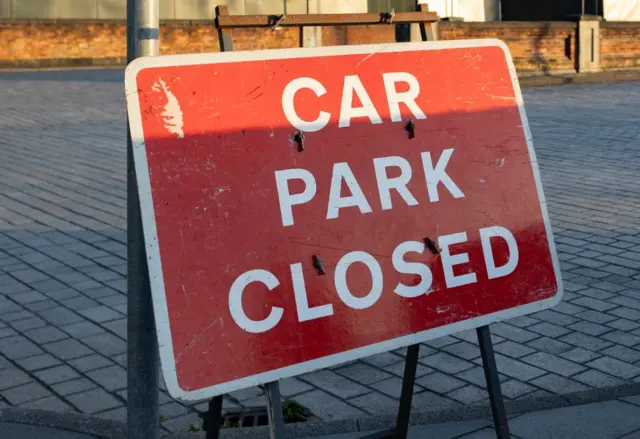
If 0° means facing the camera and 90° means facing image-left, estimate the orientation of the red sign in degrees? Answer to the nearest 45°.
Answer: approximately 315°

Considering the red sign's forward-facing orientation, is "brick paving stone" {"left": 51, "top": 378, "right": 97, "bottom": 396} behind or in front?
behind

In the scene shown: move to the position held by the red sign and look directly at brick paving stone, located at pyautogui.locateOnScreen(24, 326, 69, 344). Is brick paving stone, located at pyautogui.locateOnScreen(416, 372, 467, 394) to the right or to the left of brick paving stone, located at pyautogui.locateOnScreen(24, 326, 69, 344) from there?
right

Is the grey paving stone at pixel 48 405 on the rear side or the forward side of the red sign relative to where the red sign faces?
on the rear side

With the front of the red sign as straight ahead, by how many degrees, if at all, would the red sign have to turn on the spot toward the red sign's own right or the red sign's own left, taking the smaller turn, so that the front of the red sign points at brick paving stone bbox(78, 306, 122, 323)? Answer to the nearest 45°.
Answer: approximately 180°

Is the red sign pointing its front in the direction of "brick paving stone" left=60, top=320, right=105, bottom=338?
no

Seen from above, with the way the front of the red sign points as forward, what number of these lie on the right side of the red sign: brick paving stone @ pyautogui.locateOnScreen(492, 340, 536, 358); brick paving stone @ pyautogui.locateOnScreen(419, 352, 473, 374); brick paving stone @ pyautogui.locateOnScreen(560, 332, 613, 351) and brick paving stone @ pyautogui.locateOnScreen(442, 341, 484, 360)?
0

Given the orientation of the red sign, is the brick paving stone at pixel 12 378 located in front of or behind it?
behind

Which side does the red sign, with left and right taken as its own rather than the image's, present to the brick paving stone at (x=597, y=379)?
left

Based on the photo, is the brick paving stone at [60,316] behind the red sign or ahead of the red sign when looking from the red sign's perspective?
behind

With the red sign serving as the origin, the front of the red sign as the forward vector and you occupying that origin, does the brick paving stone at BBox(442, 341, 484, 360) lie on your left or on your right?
on your left

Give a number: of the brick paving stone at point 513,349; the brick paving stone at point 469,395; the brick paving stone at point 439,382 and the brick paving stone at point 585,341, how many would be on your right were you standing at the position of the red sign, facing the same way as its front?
0

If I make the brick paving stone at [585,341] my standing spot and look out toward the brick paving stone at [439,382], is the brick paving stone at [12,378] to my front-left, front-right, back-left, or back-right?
front-right

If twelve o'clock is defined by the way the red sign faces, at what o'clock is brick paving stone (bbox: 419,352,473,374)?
The brick paving stone is roughly at 8 o'clock from the red sign.

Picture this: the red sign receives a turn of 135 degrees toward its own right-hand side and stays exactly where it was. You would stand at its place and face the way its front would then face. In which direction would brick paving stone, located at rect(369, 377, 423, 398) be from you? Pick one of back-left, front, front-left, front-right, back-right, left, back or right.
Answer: right

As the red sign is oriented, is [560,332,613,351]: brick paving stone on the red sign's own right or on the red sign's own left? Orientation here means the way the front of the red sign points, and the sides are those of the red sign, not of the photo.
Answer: on the red sign's own left

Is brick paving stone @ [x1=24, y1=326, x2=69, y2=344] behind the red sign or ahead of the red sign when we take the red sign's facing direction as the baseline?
behind
